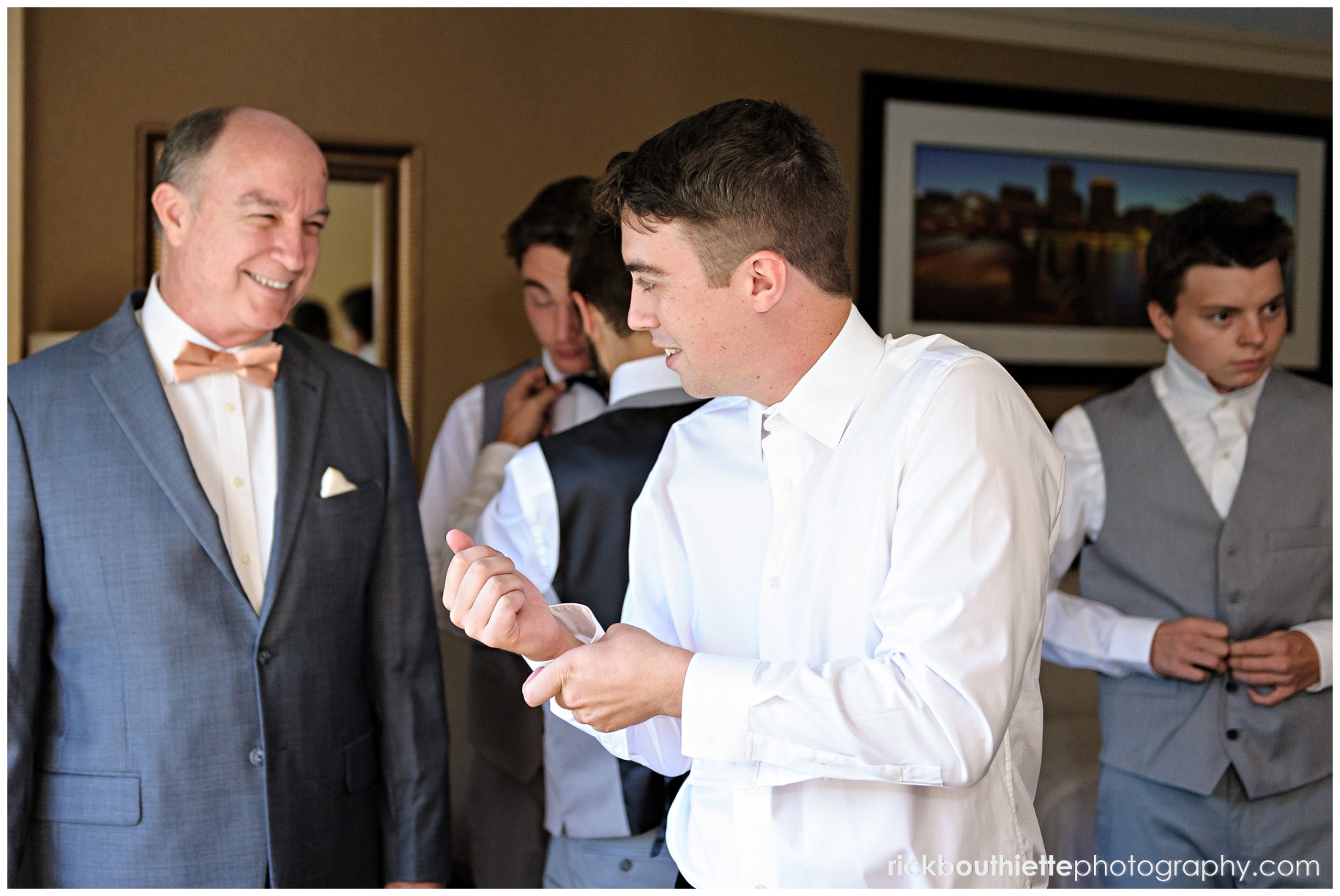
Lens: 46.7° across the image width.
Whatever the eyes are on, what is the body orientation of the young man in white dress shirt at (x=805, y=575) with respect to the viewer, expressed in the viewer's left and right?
facing the viewer and to the left of the viewer

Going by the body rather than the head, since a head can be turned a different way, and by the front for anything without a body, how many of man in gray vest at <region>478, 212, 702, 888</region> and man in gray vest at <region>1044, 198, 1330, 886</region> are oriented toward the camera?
1

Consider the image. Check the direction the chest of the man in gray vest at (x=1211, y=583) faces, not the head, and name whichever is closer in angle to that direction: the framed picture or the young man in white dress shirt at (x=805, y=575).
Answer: the young man in white dress shirt

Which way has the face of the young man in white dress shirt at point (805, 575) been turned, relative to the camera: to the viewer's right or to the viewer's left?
to the viewer's left

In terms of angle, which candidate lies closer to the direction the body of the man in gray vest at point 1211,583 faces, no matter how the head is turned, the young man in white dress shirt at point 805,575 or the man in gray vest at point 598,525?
the young man in white dress shirt

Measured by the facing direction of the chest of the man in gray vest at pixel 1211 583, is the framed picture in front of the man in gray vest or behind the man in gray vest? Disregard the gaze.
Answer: behind

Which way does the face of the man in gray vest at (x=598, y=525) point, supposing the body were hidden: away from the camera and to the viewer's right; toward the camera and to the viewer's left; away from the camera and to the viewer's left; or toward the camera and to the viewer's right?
away from the camera and to the viewer's left

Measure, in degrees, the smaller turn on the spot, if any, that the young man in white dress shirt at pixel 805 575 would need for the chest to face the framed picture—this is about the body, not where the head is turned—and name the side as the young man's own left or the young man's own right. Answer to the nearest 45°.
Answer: approximately 135° to the young man's own right

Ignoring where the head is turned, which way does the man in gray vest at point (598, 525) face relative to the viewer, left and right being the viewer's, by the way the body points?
facing away from the viewer and to the left of the viewer
